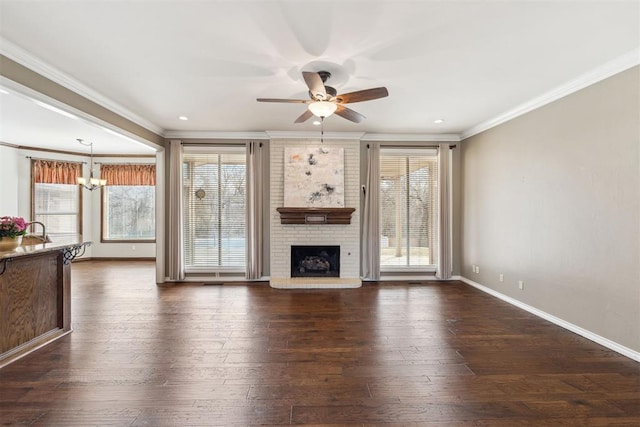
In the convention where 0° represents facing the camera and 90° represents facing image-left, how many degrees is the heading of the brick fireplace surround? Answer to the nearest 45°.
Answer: approximately 0°

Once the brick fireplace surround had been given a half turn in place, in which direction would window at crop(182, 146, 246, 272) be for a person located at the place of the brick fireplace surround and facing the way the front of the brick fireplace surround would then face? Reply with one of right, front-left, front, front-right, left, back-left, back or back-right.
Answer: left

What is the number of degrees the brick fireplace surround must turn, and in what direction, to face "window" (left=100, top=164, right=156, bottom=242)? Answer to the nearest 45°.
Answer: approximately 135° to its right

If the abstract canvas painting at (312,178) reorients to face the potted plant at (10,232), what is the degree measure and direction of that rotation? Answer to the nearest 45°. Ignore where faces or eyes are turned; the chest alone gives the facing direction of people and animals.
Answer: approximately 45° to its right

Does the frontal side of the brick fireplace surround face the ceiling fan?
yes

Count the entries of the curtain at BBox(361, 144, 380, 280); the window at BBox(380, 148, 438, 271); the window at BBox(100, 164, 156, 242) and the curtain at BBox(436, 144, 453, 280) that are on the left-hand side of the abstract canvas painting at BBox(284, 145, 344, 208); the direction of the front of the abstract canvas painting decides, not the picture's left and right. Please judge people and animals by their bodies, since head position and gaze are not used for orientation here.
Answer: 3

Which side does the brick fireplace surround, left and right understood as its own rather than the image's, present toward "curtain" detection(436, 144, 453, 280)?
left

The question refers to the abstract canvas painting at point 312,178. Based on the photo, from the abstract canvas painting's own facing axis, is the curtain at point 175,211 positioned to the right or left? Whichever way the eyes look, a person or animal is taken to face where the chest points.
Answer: on its right

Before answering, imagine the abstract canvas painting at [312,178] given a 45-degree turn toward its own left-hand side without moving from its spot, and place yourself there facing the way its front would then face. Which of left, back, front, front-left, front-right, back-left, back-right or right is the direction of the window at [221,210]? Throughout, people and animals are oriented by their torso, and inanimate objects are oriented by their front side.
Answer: back-right

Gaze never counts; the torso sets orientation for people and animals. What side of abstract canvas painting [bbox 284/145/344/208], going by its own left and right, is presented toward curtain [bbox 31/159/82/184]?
right

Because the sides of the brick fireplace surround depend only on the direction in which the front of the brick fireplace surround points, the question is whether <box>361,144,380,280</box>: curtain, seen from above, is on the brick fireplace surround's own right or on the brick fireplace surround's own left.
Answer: on the brick fireplace surround's own left

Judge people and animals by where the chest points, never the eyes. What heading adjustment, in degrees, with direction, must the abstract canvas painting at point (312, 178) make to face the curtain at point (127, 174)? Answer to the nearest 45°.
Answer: approximately 135° to its right

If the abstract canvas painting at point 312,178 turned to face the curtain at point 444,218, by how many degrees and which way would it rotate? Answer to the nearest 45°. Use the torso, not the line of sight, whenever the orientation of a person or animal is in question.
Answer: approximately 90° to its left

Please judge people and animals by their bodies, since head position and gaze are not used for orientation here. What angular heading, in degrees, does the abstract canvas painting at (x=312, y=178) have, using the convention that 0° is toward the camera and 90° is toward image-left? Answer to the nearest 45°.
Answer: approximately 0°

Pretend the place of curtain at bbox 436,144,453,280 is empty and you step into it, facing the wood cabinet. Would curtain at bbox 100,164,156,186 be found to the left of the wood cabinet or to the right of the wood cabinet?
right
